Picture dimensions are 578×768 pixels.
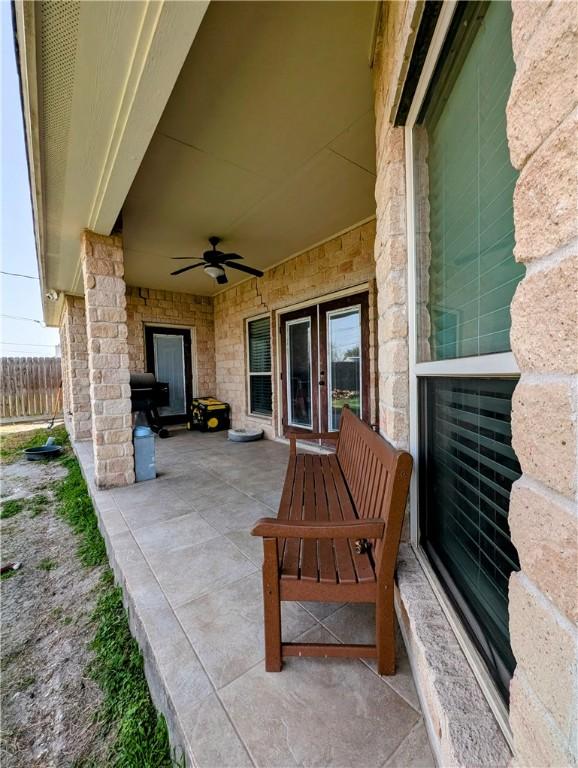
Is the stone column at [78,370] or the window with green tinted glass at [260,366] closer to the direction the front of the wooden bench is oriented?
the stone column

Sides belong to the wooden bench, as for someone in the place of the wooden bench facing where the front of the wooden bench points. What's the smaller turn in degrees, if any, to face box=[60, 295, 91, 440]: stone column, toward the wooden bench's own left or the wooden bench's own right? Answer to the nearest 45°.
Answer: approximately 45° to the wooden bench's own right

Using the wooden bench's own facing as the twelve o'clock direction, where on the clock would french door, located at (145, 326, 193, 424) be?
The french door is roughly at 2 o'clock from the wooden bench.

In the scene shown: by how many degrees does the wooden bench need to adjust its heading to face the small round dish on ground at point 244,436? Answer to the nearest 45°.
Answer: approximately 90° to its right

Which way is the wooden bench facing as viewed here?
to the viewer's left

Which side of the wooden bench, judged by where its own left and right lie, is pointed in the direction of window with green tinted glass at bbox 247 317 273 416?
right

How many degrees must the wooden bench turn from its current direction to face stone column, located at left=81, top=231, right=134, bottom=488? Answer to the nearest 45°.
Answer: approximately 45° to its right

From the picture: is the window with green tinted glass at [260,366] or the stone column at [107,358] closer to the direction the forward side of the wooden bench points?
the stone column
